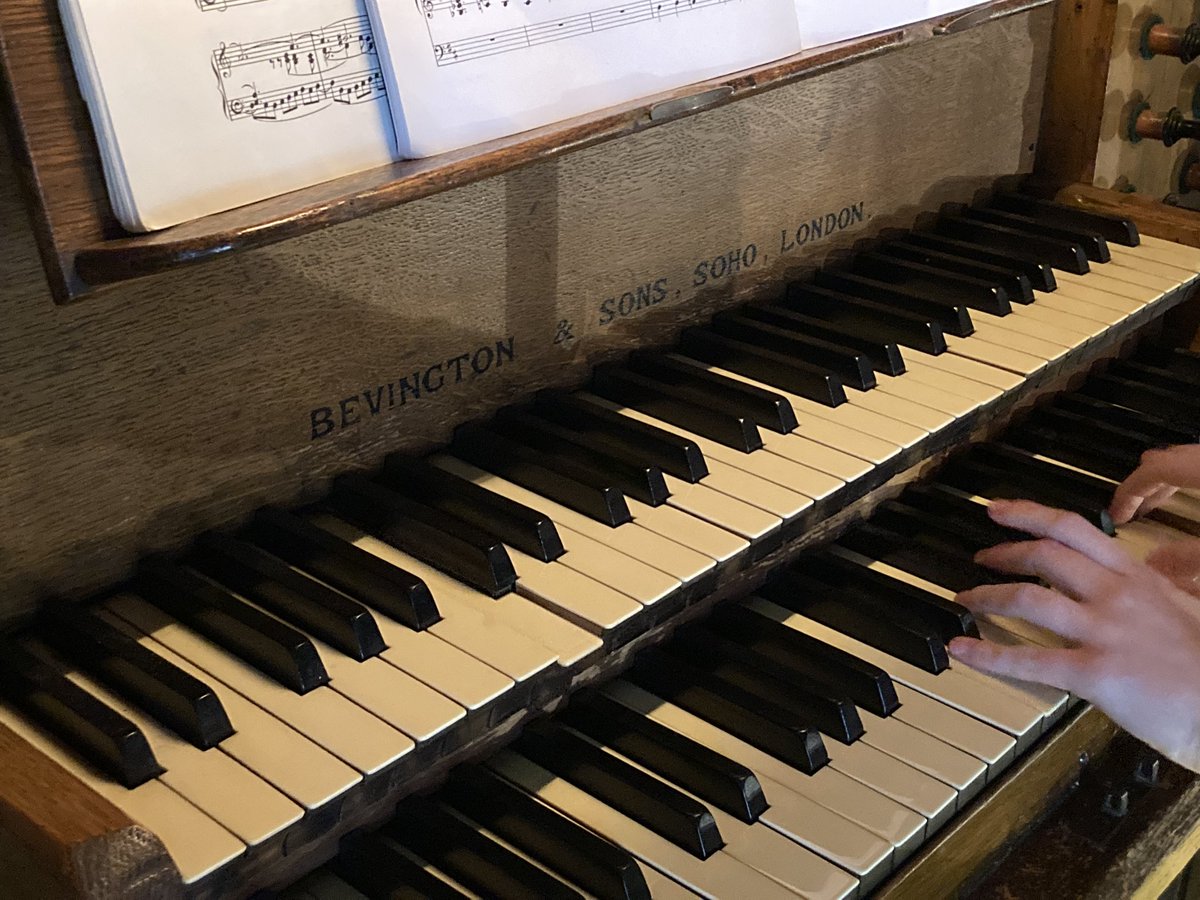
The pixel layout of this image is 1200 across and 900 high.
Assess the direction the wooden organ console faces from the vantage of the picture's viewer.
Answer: facing the viewer and to the right of the viewer
